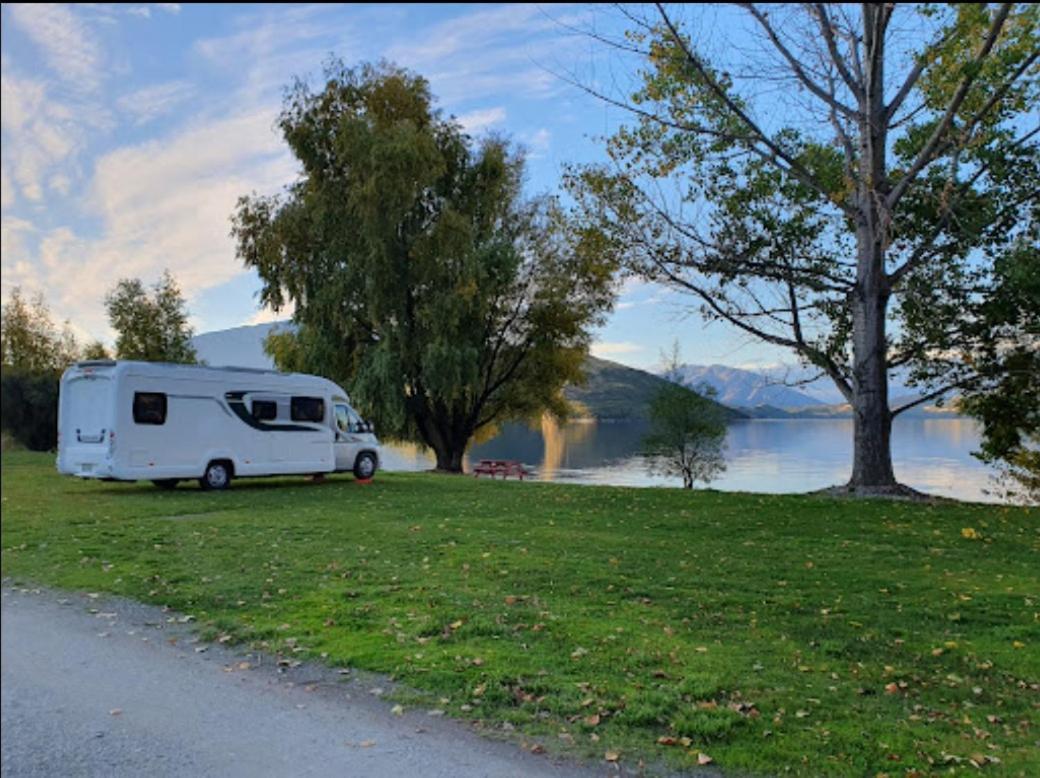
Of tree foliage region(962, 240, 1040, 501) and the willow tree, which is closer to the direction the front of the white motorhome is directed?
the willow tree

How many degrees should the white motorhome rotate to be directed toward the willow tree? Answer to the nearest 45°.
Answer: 0° — it already faces it

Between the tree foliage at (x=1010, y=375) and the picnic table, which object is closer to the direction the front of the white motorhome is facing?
the picnic table

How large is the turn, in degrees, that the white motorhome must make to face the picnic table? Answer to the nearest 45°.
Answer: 0° — it already faces it

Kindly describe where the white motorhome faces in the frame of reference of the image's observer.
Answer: facing away from the viewer and to the right of the viewer

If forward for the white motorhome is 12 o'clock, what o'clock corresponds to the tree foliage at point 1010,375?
The tree foliage is roughly at 2 o'clock from the white motorhome.
